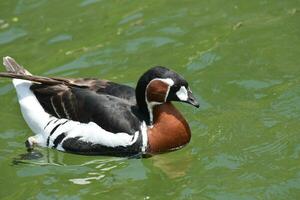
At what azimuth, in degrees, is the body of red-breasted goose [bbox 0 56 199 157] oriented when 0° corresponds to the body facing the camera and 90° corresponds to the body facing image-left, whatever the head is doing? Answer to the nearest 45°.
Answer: approximately 270°
